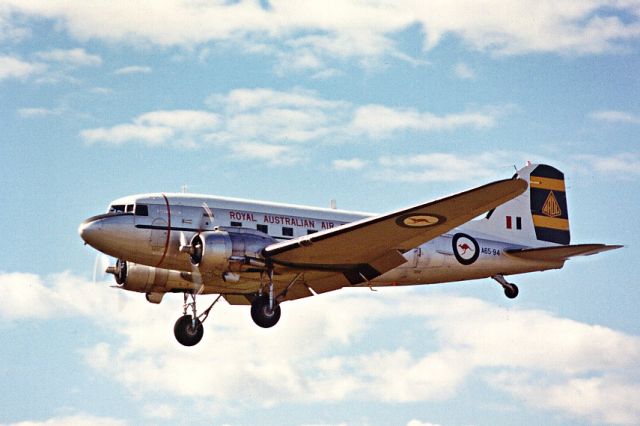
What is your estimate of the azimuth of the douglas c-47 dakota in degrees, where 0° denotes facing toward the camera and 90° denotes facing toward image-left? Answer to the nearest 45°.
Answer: approximately 45°
